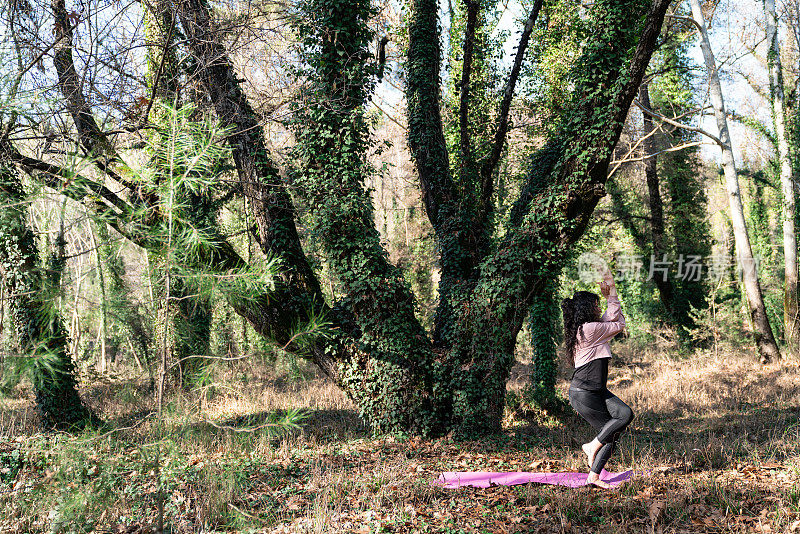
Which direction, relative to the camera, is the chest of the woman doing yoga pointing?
to the viewer's right

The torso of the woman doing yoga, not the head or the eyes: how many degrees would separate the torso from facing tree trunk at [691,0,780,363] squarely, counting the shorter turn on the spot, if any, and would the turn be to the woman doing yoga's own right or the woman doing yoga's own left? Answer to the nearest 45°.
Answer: approximately 90° to the woman doing yoga's own left

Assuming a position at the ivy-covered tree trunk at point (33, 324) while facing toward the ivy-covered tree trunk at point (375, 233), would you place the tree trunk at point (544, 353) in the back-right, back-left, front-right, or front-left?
front-left

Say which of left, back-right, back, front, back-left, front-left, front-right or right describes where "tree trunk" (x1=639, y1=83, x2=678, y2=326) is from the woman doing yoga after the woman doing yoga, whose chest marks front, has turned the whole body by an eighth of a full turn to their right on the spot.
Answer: back-left

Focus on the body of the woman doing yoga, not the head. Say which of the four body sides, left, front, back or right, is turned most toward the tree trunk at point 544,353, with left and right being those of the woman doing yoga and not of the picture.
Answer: left

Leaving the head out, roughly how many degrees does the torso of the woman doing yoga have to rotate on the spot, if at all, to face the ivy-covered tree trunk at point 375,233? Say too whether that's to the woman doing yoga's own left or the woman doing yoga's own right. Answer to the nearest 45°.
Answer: approximately 135° to the woman doing yoga's own left

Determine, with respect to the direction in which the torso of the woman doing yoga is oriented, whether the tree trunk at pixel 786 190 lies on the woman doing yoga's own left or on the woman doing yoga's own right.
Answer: on the woman doing yoga's own left

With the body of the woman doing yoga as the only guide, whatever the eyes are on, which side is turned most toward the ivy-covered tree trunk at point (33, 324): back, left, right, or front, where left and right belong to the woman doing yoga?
back

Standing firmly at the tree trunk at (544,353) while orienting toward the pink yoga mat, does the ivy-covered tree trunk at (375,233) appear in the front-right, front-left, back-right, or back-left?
front-right

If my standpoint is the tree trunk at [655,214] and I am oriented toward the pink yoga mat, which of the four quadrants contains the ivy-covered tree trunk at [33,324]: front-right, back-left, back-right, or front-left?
front-right
